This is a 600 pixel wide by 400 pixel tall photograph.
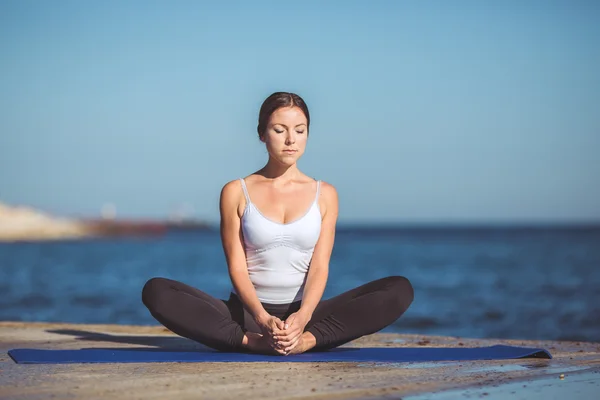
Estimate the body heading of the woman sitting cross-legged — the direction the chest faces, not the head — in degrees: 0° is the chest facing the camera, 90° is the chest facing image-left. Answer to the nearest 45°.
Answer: approximately 0°
